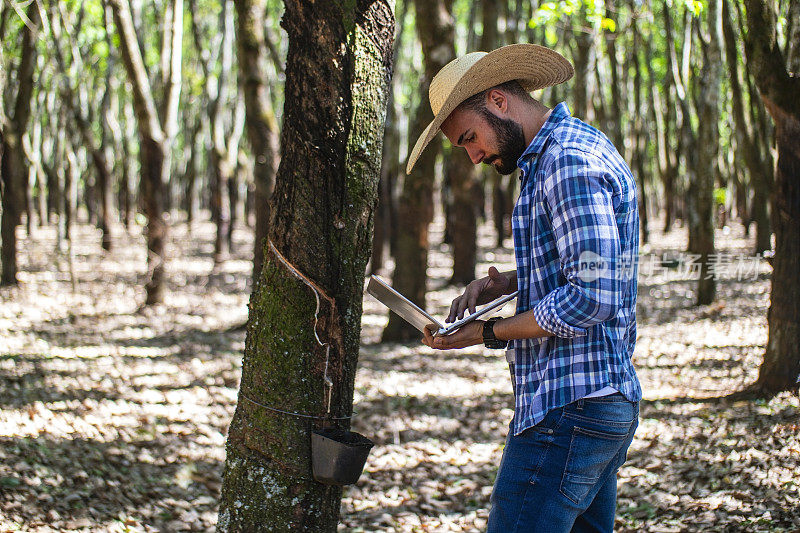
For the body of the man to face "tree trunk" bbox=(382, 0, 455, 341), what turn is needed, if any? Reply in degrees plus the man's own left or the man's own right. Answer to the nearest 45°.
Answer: approximately 90° to the man's own right

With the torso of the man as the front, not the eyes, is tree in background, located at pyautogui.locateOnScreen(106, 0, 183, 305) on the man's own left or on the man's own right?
on the man's own right

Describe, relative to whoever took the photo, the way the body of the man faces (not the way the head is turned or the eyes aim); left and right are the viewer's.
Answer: facing to the left of the viewer

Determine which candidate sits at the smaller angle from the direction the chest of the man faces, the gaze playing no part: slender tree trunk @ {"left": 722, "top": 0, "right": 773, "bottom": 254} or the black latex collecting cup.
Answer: the black latex collecting cup

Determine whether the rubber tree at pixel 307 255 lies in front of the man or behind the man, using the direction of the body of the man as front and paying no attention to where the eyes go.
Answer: in front

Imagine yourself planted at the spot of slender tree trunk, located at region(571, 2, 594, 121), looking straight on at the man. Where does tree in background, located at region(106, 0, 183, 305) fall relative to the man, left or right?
right

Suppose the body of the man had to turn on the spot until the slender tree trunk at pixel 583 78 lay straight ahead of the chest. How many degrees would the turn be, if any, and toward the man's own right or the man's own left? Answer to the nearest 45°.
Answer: approximately 90° to the man's own right

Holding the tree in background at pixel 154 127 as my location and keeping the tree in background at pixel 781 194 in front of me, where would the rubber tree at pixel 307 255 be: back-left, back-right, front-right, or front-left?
front-right

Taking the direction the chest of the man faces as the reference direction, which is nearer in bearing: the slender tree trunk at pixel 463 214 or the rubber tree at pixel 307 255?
the rubber tree

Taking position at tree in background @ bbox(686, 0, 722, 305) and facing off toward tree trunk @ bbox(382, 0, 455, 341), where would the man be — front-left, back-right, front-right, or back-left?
front-left

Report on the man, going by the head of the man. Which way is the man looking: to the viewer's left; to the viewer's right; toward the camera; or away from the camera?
to the viewer's left
